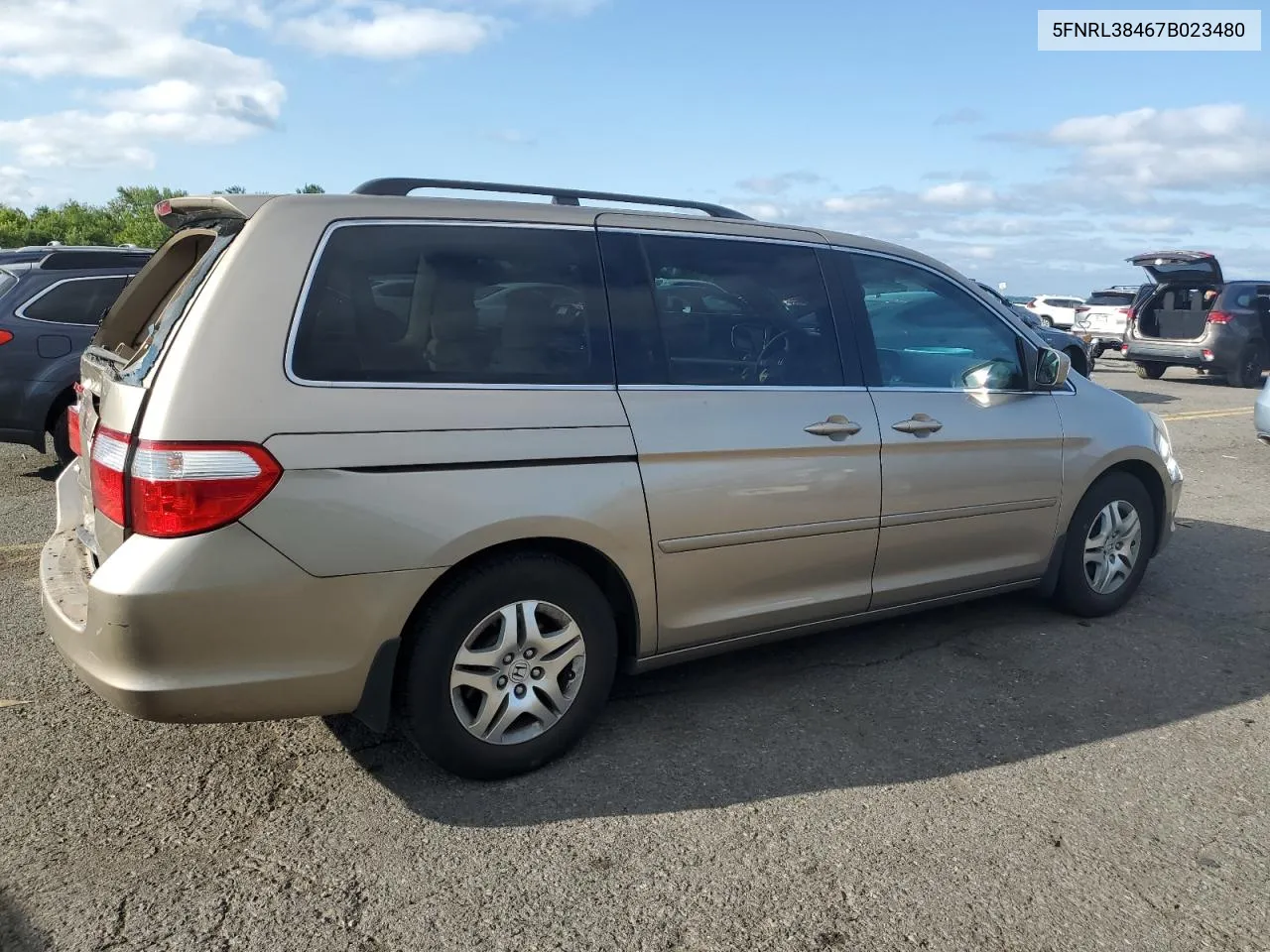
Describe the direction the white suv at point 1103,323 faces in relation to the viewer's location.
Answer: facing away from the viewer and to the right of the viewer

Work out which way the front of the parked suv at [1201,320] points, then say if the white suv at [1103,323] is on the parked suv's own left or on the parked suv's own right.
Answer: on the parked suv's own left

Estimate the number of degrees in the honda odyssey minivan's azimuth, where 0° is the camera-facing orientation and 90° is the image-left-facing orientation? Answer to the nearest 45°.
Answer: approximately 225°

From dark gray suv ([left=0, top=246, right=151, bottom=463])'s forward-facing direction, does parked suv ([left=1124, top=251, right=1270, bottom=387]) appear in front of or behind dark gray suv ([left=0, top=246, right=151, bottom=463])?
in front

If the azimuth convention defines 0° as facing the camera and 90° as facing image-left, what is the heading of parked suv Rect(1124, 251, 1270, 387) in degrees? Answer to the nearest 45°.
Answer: approximately 225°

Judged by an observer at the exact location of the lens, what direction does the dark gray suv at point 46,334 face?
facing away from the viewer and to the right of the viewer

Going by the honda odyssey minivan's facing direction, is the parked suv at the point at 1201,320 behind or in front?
in front

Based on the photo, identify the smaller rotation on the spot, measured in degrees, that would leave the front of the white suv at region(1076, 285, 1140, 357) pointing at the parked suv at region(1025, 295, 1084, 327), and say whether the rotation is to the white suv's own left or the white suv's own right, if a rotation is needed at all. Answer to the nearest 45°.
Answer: approximately 45° to the white suv's own left
